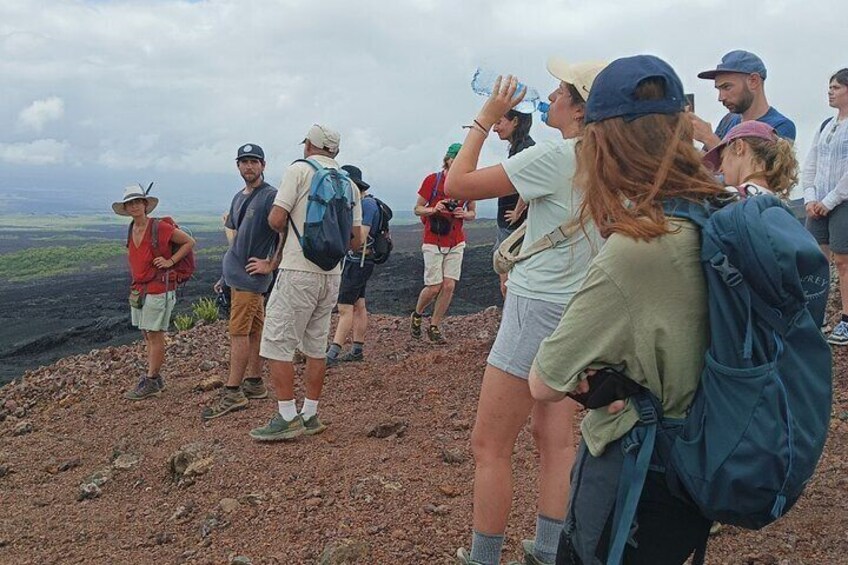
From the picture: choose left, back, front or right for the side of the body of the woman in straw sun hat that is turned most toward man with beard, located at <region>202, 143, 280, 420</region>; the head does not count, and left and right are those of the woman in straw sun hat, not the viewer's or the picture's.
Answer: left

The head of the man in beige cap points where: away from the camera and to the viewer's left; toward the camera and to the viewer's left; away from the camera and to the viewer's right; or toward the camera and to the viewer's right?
away from the camera and to the viewer's left

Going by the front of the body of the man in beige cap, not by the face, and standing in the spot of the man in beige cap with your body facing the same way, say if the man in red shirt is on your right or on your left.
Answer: on your right

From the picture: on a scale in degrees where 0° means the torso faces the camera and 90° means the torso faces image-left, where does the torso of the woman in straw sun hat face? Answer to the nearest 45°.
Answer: approximately 45°

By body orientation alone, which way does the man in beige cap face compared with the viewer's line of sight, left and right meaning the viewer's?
facing away from the viewer and to the left of the viewer

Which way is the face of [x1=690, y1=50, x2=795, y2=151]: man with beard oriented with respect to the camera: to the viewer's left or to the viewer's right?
to the viewer's left
